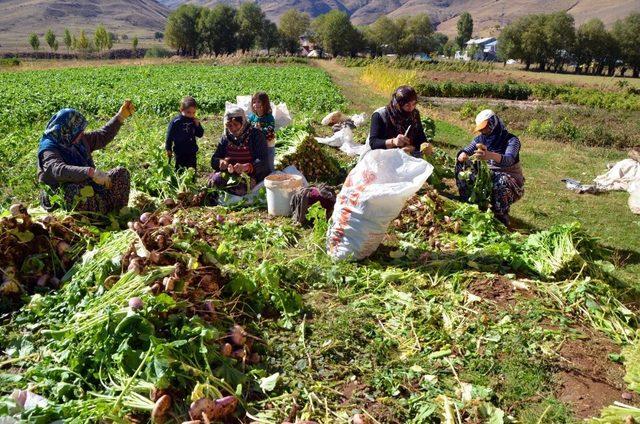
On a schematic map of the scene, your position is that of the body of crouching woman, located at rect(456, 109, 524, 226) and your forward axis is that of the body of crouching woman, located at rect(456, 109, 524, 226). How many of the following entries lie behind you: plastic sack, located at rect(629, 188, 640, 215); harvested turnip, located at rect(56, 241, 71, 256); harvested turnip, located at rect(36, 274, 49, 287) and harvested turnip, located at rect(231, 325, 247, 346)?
1

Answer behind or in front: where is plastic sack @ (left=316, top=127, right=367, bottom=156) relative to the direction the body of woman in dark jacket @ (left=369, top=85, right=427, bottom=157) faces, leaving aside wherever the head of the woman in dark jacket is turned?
behind

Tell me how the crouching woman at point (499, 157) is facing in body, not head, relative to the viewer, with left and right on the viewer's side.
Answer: facing the viewer and to the left of the viewer

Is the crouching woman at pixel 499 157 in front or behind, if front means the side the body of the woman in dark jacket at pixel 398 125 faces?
in front

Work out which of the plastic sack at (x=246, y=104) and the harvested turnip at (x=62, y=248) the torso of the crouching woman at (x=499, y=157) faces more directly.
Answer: the harvested turnip

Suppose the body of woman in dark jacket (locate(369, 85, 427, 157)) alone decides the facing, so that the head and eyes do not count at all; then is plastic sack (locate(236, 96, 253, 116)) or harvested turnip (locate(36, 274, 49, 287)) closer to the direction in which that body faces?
the harvested turnip

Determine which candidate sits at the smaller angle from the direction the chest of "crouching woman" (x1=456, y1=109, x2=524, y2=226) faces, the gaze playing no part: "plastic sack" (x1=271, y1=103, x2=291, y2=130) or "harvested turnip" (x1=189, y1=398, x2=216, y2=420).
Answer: the harvested turnip

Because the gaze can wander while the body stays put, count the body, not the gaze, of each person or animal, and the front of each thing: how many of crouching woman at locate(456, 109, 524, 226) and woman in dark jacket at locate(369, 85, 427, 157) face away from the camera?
0

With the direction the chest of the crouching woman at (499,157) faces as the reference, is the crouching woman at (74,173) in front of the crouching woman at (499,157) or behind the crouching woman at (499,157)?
in front

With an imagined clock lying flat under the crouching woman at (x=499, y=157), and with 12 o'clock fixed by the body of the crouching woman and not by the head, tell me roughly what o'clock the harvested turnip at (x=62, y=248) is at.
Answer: The harvested turnip is roughly at 12 o'clock from the crouching woman.

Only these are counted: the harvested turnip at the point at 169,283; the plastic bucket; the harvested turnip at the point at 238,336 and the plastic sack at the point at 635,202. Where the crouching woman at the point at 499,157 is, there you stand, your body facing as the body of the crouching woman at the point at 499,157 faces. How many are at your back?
1

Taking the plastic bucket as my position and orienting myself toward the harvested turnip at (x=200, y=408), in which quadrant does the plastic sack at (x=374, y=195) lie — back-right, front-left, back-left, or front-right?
front-left
